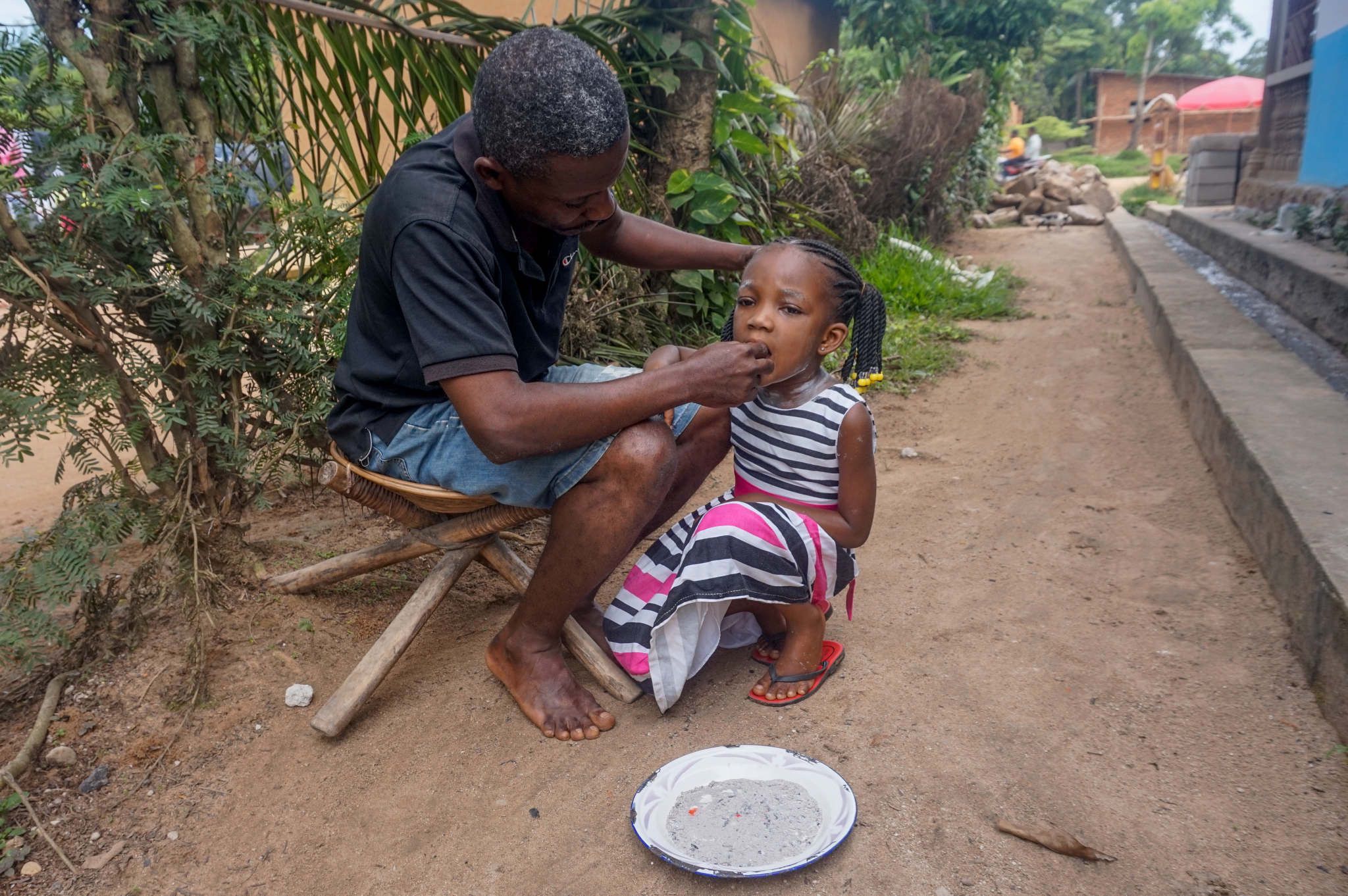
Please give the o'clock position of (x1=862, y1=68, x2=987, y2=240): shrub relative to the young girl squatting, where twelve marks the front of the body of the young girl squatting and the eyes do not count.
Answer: The shrub is roughly at 5 o'clock from the young girl squatting.

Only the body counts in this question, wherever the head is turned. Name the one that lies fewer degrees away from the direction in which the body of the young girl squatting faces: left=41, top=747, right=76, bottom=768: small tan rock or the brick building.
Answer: the small tan rock

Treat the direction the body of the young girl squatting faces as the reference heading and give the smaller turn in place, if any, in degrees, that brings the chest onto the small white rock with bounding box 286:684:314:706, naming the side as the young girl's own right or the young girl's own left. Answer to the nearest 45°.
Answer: approximately 45° to the young girl's own right

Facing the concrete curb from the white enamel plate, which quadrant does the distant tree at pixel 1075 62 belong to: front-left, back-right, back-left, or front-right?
front-left

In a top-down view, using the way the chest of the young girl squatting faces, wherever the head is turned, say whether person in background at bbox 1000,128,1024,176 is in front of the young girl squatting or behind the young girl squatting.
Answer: behind

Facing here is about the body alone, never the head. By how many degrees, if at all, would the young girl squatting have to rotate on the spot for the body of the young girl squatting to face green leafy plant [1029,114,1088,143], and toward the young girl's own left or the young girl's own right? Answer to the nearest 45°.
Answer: approximately 135° to the young girl's own right

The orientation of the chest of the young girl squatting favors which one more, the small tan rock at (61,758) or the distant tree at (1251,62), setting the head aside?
the small tan rock

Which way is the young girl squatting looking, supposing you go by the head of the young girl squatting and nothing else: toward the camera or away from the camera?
toward the camera

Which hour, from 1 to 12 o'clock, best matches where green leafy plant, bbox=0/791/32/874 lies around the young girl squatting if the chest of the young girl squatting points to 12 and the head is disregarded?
The green leafy plant is roughly at 1 o'clock from the young girl squatting.

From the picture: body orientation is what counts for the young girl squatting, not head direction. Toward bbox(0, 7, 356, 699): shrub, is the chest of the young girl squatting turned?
no

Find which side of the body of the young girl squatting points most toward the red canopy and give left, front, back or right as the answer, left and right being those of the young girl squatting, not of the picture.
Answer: back

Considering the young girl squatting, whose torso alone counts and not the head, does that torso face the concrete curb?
no

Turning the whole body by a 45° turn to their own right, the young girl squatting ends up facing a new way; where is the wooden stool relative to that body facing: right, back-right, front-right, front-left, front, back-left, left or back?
front

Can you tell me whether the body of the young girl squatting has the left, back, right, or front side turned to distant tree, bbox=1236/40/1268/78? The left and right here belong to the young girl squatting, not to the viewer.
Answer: back

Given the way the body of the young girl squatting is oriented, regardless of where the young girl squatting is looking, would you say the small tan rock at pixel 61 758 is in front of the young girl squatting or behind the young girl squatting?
in front

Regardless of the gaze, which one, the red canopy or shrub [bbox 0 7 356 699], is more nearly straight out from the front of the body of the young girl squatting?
the shrub
